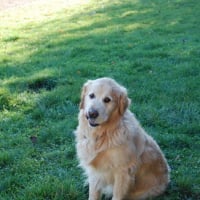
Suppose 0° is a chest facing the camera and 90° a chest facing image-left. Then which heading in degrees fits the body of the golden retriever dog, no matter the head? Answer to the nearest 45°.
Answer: approximately 45°
